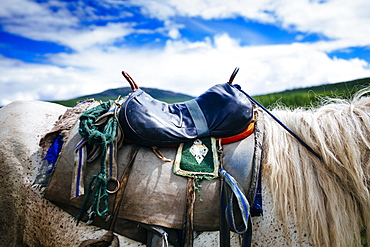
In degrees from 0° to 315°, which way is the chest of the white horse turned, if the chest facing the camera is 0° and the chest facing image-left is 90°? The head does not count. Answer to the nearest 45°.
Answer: approximately 270°
